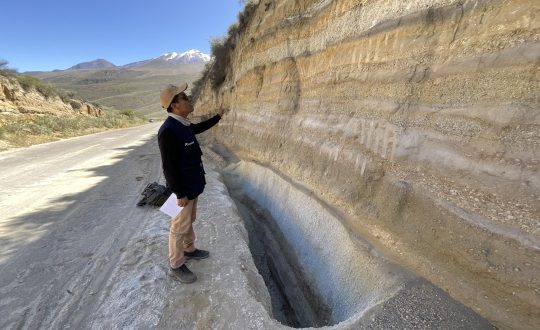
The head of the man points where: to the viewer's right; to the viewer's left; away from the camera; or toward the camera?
to the viewer's right

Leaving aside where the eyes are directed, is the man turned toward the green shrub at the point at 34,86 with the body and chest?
no

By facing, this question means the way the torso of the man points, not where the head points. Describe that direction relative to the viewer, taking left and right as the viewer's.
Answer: facing to the right of the viewer
